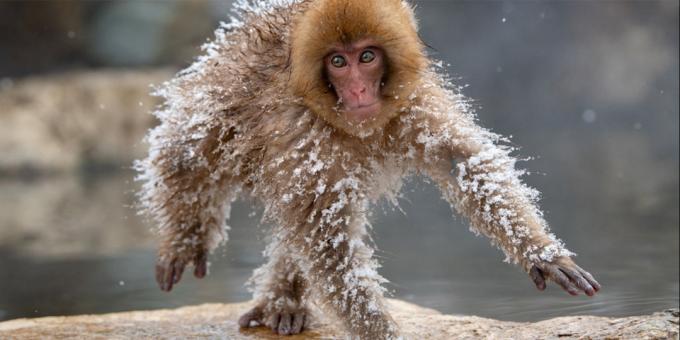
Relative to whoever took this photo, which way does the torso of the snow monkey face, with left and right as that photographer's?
facing the viewer and to the right of the viewer
